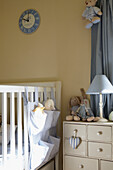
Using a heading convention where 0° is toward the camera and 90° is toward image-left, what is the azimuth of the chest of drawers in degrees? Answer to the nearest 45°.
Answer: approximately 0°

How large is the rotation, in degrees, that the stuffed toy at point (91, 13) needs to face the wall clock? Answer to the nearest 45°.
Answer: approximately 90° to its right

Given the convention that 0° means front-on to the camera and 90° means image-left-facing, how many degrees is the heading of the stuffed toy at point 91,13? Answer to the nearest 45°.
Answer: approximately 45°

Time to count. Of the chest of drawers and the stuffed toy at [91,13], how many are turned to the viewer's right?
0
